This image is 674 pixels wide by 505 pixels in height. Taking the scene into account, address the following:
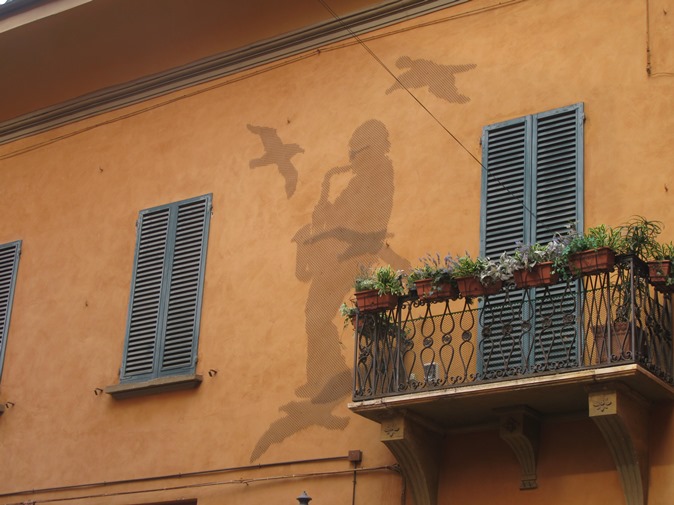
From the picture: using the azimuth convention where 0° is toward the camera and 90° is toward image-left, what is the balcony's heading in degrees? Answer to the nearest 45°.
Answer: approximately 45°

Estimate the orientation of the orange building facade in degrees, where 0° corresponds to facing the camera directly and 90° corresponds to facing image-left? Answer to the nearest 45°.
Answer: approximately 45°
